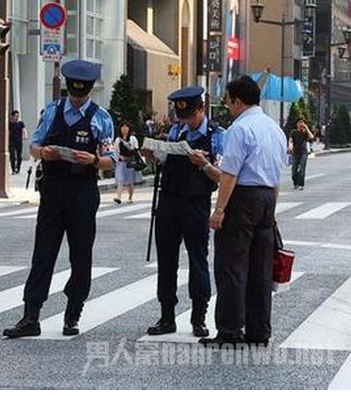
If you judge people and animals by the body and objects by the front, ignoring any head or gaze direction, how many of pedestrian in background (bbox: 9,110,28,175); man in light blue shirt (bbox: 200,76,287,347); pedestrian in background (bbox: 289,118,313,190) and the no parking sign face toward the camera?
3

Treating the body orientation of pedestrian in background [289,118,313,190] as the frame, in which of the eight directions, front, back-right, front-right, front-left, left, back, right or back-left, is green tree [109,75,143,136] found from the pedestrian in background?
back-right

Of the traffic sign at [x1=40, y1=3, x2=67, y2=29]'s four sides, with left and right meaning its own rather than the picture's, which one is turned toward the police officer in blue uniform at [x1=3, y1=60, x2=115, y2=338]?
front

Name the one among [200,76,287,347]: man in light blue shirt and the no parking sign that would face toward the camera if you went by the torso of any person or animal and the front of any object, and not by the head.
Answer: the no parking sign

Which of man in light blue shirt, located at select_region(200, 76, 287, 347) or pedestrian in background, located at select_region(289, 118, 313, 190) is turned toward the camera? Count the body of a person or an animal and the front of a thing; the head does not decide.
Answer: the pedestrian in background

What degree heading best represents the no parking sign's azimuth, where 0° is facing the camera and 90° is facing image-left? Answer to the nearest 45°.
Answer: approximately 0°

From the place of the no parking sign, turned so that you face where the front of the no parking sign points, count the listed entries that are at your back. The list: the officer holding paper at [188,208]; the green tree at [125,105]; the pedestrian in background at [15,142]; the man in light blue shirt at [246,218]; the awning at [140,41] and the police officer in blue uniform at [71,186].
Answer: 3

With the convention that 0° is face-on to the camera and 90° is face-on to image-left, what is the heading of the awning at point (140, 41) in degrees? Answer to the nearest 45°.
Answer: approximately 315°

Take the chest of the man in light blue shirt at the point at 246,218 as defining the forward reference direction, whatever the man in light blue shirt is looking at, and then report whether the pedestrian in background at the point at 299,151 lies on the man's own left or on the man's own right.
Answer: on the man's own right

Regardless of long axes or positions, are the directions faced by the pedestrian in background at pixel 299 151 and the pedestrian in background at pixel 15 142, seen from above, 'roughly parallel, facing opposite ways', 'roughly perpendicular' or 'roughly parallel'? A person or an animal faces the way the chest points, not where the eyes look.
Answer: roughly parallel

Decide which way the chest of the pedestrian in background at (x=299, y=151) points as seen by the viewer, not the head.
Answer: toward the camera

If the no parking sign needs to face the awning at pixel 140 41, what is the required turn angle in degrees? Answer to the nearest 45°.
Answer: approximately 180°

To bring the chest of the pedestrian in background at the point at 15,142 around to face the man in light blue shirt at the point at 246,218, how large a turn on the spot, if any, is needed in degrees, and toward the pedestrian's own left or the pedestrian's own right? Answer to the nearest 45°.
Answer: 0° — they already face them

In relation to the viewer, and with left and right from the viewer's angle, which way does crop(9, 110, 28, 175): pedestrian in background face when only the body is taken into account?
facing the viewer

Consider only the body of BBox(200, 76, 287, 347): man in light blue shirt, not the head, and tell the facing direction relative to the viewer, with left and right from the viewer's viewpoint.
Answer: facing away from the viewer and to the left of the viewer
